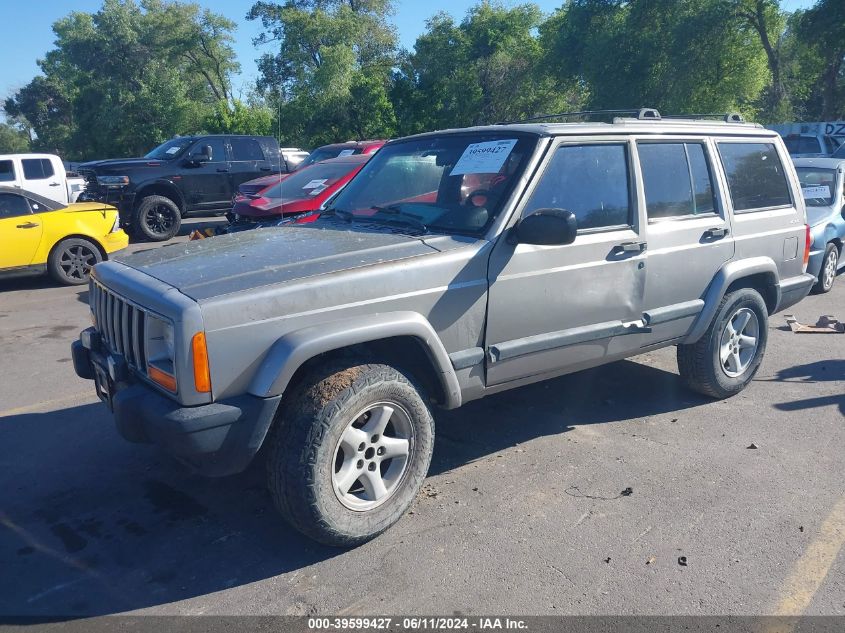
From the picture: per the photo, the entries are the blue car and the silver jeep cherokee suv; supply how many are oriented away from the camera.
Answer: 0

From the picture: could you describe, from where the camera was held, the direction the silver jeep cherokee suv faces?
facing the viewer and to the left of the viewer

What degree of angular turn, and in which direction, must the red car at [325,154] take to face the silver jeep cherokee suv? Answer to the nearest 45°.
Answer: approximately 45° to its left

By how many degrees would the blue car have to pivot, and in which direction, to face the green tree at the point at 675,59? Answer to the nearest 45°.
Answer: approximately 135° to its right

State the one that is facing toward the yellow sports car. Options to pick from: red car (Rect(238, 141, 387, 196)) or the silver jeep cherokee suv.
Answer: the red car

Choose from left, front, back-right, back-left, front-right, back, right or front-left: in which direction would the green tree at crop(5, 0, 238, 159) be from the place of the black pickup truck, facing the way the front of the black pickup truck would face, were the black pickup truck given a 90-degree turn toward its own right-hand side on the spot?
front-right

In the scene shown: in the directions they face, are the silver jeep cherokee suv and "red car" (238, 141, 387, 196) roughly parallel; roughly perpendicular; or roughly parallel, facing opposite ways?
roughly parallel

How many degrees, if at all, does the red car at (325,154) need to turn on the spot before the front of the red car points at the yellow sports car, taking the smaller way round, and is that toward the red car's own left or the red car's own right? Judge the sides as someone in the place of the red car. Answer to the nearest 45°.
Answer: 0° — it already faces it

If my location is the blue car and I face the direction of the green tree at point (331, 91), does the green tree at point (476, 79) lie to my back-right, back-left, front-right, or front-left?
front-right

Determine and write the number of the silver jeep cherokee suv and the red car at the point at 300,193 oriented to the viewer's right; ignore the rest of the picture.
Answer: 0

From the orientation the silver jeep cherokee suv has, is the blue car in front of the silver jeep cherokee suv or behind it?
behind

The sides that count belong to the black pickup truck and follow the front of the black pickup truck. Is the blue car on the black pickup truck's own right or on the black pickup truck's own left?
on the black pickup truck's own left

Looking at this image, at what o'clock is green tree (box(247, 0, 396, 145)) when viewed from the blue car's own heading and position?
The green tree is roughly at 3 o'clock from the blue car.
